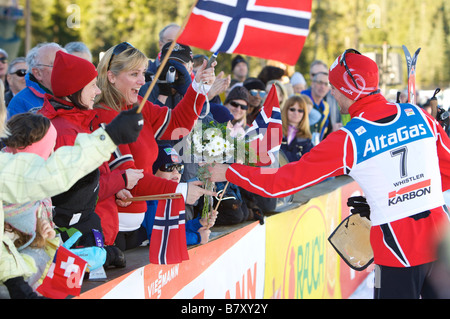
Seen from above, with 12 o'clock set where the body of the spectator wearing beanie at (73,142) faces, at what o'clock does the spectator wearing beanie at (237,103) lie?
the spectator wearing beanie at (237,103) is roughly at 10 o'clock from the spectator wearing beanie at (73,142).

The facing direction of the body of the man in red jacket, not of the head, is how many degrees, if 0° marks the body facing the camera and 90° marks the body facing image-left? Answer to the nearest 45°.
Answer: approximately 135°

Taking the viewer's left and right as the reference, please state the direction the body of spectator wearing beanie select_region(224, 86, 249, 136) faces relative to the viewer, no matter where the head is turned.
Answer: facing the viewer and to the right of the viewer

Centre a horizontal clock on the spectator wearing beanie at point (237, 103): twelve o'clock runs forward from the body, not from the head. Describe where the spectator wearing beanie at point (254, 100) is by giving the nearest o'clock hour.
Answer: the spectator wearing beanie at point (254, 100) is roughly at 8 o'clock from the spectator wearing beanie at point (237, 103).

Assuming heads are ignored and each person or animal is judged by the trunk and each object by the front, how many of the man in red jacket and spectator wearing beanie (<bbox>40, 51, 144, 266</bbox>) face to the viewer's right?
1

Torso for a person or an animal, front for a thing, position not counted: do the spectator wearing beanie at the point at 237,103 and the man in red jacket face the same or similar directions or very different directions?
very different directions

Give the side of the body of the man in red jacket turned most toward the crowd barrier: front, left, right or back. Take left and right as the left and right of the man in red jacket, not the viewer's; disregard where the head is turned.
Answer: left

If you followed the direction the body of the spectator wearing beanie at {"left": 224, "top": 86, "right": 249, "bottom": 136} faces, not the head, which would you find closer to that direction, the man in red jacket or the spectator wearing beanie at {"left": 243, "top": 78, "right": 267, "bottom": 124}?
the man in red jacket

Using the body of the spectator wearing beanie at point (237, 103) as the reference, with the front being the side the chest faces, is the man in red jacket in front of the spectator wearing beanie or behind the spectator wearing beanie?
in front

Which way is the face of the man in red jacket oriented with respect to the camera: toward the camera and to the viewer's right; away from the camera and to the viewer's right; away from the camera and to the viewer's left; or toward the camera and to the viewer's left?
away from the camera and to the viewer's left

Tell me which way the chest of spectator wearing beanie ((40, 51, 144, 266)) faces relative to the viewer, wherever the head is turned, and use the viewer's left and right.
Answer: facing to the right of the viewer

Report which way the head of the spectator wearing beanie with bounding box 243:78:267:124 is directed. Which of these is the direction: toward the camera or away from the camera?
toward the camera
